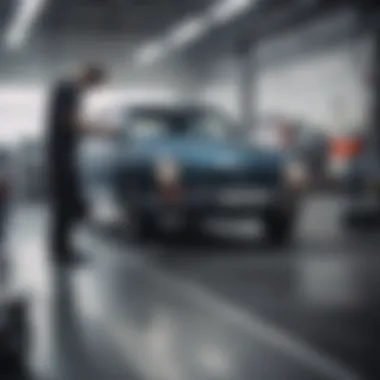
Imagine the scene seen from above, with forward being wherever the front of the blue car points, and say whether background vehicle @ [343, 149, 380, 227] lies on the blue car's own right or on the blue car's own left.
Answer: on the blue car's own left

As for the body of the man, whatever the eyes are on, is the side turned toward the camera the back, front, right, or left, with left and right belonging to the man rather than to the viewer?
right

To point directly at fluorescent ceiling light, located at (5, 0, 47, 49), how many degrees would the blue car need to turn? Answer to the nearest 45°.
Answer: approximately 90° to its right

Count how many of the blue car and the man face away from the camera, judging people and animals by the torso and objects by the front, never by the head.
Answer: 0

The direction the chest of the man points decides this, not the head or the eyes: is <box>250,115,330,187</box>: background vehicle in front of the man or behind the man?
in front

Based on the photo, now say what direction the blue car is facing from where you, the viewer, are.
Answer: facing the viewer and to the right of the viewer

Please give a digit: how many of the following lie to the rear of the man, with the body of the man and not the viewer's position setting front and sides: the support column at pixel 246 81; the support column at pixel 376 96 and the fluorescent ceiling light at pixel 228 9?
0

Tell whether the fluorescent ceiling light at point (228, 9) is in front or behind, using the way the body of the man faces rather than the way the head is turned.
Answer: in front
